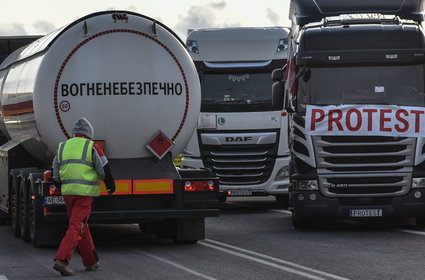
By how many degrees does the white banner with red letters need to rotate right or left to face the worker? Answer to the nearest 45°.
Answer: approximately 45° to its right

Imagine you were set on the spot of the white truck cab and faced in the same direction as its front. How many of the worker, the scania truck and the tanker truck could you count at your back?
0

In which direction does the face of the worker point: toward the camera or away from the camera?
away from the camera

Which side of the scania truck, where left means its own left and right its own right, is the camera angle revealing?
front

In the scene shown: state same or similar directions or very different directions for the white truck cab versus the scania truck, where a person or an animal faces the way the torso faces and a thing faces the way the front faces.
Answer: same or similar directions

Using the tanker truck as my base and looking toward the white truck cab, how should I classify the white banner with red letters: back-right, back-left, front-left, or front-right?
front-right

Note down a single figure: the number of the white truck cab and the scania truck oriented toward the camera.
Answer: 2

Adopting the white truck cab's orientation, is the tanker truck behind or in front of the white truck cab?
in front

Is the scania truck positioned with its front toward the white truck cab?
no

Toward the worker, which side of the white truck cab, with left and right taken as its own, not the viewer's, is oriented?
front

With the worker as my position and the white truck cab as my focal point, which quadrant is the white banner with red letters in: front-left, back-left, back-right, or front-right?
front-right

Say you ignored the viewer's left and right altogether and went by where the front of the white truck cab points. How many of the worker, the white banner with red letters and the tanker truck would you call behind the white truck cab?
0

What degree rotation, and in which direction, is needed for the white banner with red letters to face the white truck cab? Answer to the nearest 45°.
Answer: approximately 135° to its right

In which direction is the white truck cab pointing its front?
toward the camera

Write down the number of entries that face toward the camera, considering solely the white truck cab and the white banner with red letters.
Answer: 2
